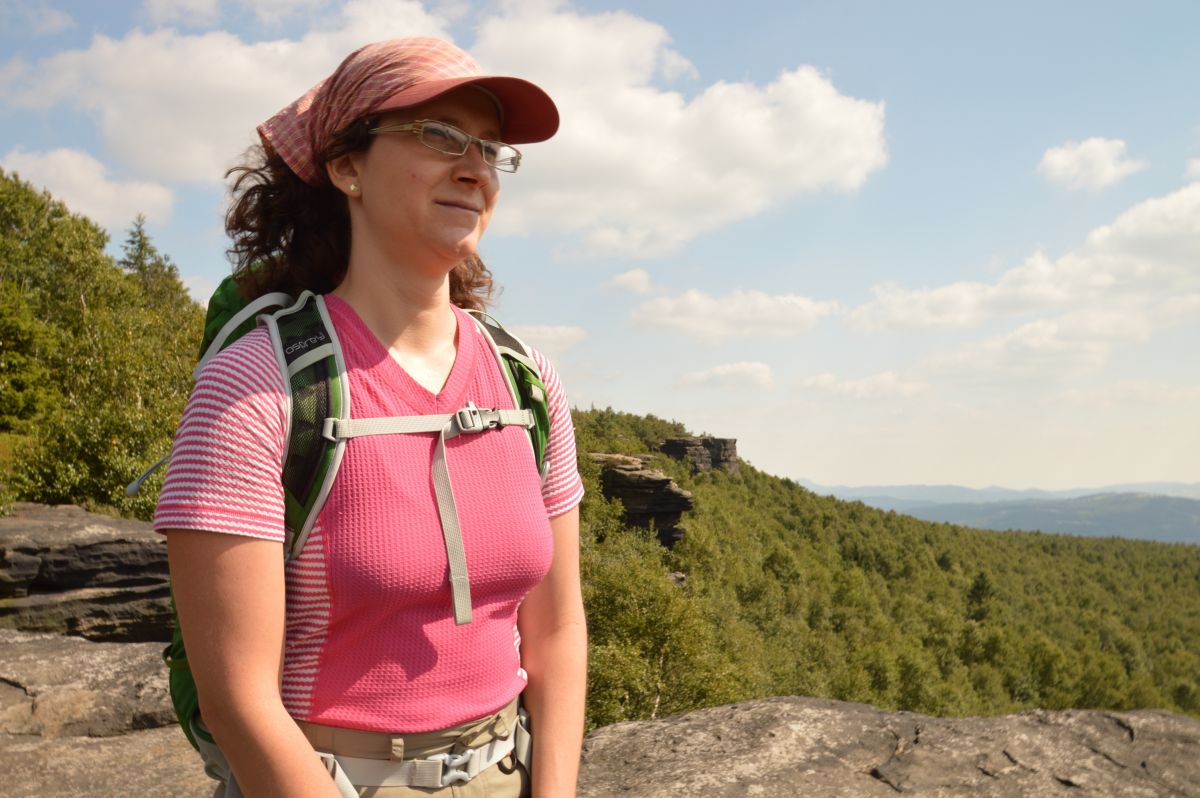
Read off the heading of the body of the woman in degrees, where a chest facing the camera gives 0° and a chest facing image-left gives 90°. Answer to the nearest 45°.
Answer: approximately 315°

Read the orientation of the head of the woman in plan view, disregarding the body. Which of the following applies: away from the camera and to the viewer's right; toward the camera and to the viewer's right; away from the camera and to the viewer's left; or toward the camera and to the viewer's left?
toward the camera and to the viewer's right

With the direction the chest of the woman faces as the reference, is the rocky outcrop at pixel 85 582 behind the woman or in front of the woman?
behind
